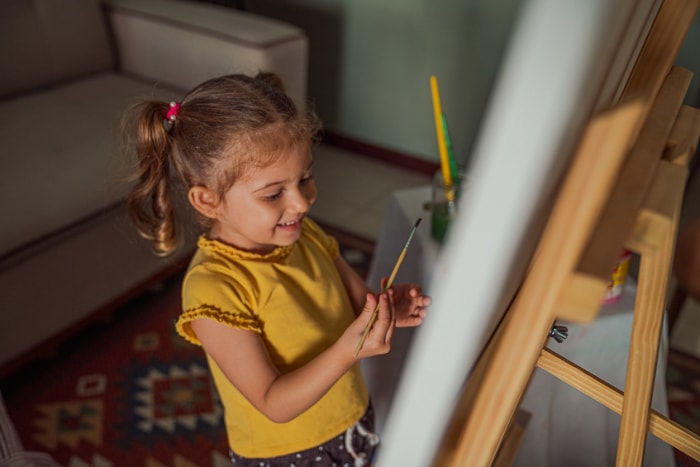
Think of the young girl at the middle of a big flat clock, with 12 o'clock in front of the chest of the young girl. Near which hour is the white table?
The white table is roughly at 10 o'clock from the young girl.

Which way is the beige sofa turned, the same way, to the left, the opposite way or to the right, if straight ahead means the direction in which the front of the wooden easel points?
the opposite way

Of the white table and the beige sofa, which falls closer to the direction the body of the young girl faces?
the white table

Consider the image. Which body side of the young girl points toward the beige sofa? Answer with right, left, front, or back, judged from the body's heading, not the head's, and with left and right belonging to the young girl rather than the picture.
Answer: back

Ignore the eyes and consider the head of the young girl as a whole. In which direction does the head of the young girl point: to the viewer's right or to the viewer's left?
to the viewer's right

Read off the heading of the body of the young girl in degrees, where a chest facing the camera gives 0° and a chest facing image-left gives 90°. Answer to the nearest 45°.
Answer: approximately 315°

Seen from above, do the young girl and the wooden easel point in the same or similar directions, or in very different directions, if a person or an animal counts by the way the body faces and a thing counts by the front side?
very different directions

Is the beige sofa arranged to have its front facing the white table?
yes

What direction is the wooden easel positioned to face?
to the viewer's left

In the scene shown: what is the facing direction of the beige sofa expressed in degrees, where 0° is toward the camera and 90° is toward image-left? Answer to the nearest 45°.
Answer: approximately 315°
